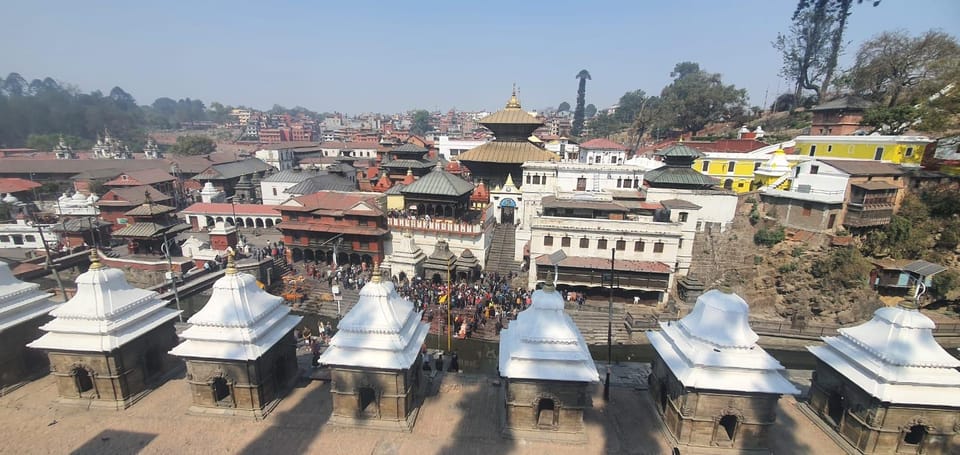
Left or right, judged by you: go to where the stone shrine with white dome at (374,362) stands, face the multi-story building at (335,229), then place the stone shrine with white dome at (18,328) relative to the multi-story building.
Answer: left

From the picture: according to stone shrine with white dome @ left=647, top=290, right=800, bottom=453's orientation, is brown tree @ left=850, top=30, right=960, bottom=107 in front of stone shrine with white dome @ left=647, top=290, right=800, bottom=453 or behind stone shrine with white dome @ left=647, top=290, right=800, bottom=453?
behind

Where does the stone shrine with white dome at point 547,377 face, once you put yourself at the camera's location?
facing the viewer

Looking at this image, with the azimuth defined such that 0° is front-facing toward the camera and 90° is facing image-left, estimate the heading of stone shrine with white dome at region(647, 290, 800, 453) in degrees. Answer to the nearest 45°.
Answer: approximately 0°

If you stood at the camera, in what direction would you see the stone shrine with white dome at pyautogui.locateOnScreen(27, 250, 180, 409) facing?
facing the viewer and to the left of the viewer

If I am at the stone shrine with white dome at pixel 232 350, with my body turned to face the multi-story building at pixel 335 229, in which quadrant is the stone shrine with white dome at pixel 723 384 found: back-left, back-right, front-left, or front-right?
back-right

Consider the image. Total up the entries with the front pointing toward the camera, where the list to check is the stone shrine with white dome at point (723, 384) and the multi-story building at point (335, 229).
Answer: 2

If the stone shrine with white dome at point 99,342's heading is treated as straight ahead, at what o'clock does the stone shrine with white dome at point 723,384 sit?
the stone shrine with white dome at point 723,384 is roughly at 9 o'clock from the stone shrine with white dome at point 99,342.

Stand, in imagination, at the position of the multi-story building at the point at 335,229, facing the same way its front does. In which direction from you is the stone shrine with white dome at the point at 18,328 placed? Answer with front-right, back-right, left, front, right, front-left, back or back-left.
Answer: front-right

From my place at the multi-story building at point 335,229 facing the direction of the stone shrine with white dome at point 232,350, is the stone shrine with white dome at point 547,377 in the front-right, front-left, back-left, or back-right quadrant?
front-left

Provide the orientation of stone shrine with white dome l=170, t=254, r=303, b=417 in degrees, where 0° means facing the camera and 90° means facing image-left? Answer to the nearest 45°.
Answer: approximately 45°

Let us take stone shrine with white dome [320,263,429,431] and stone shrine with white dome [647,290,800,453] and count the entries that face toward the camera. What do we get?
2

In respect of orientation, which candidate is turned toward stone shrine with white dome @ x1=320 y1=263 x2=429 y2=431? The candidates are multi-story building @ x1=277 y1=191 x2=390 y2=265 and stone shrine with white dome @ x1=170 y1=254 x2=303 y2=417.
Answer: the multi-story building

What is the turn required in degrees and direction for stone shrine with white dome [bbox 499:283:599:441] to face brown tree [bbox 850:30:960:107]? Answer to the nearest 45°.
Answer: approximately 135° to its left
